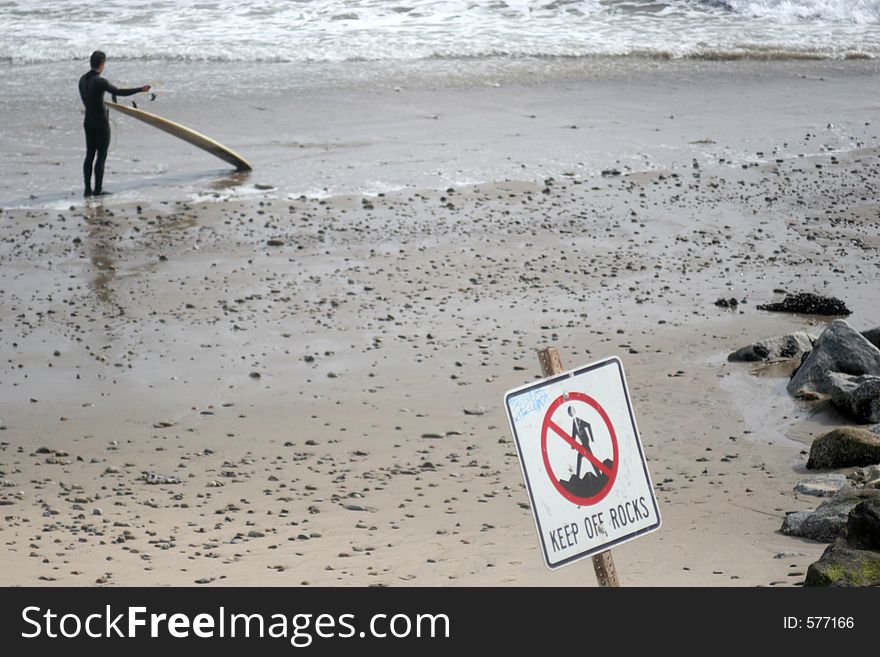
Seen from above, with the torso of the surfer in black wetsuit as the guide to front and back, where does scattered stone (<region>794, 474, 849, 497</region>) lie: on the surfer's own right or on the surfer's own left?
on the surfer's own right

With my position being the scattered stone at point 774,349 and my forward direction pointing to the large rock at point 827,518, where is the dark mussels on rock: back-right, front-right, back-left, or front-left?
back-left

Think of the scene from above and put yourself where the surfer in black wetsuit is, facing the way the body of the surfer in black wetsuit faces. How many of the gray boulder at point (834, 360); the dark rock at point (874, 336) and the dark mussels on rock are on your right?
3

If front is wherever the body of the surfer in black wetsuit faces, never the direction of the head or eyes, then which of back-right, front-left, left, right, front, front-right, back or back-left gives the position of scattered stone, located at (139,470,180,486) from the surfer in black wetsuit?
back-right

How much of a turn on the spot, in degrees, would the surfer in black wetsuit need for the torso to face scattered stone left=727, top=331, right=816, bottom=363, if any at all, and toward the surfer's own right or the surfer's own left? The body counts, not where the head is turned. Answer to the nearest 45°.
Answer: approximately 90° to the surfer's own right

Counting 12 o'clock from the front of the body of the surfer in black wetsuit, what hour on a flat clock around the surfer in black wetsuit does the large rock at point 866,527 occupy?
The large rock is roughly at 4 o'clock from the surfer in black wetsuit.

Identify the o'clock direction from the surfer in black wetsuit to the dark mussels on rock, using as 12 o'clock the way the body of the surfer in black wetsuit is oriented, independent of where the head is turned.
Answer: The dark mussels on rock is roughly at 3 o'clock from the surfer in black wetsuit.

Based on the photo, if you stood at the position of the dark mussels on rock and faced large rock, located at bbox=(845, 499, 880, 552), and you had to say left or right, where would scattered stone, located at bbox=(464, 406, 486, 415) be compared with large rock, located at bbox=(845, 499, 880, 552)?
right

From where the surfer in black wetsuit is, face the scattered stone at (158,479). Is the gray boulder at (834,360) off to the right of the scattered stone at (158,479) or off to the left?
left

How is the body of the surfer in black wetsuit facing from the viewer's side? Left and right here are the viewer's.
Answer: facing away from the viewer and to the right of the viewer

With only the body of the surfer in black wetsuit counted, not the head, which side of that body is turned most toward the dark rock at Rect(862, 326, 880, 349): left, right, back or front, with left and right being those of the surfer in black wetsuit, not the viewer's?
right

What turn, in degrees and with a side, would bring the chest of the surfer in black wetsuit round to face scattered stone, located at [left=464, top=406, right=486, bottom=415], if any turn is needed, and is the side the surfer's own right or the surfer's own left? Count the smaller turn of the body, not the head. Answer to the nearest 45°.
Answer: approximately 135° to the surfer's own right
